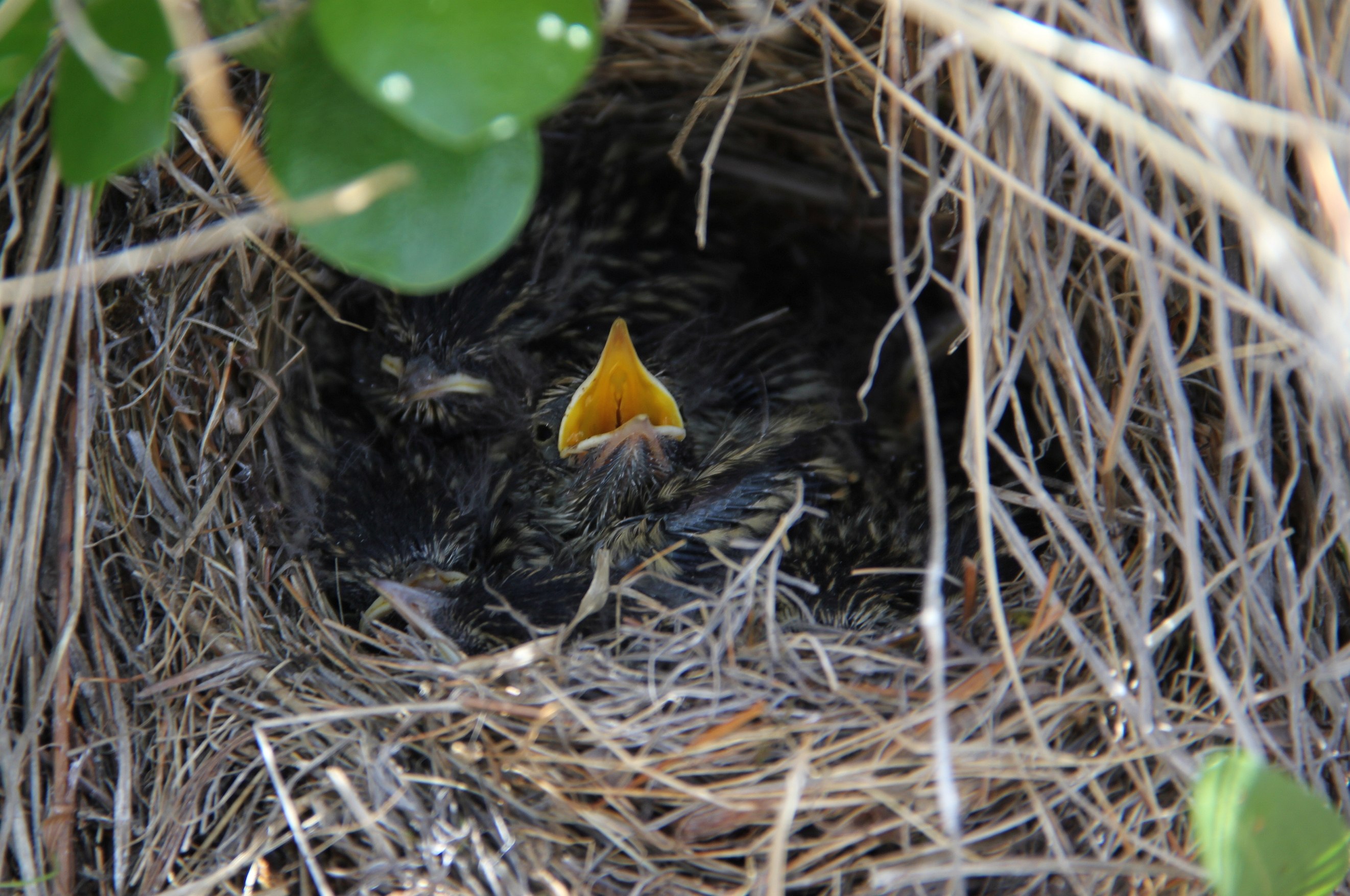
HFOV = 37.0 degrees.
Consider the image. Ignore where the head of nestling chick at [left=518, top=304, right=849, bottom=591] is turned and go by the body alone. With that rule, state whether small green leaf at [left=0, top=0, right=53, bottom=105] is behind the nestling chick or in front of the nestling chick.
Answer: in front

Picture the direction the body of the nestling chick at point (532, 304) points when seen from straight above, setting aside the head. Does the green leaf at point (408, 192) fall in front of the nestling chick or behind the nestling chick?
in front
